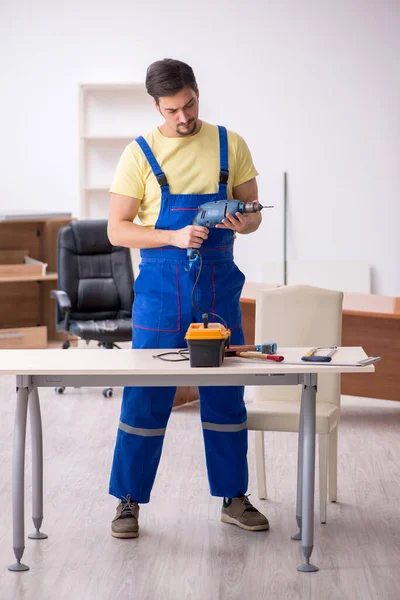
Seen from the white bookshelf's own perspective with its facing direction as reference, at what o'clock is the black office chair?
The black office chair is roughly at 12 o'clock from the white bookshelf.

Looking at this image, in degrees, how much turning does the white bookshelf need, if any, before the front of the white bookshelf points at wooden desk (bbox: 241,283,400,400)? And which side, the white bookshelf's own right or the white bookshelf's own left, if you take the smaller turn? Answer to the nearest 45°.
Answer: approximately 45° to the white bookshelf's own left

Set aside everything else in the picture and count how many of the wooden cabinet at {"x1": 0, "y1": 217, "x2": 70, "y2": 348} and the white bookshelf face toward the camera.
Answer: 2

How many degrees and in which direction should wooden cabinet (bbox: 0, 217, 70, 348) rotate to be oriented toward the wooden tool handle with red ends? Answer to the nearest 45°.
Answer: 0° — it already faces it

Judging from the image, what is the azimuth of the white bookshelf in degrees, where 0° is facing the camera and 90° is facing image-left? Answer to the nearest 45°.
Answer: approximately 0°

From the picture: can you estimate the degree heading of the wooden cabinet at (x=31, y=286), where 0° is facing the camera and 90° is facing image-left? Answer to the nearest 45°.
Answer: approximately 0°

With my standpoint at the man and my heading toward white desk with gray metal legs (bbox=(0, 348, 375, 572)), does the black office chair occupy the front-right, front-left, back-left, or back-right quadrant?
back-right

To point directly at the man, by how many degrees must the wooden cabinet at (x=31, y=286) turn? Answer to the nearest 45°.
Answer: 0° — it already faces them

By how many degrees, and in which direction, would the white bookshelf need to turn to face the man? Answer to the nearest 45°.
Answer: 0° — it already faces them
